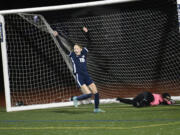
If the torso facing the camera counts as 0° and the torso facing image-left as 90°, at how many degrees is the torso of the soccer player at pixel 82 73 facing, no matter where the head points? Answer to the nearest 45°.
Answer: approximately 315°

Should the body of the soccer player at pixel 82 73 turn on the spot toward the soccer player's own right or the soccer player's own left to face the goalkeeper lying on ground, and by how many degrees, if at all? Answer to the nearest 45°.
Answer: approximately 45° to the soccer player's own left
